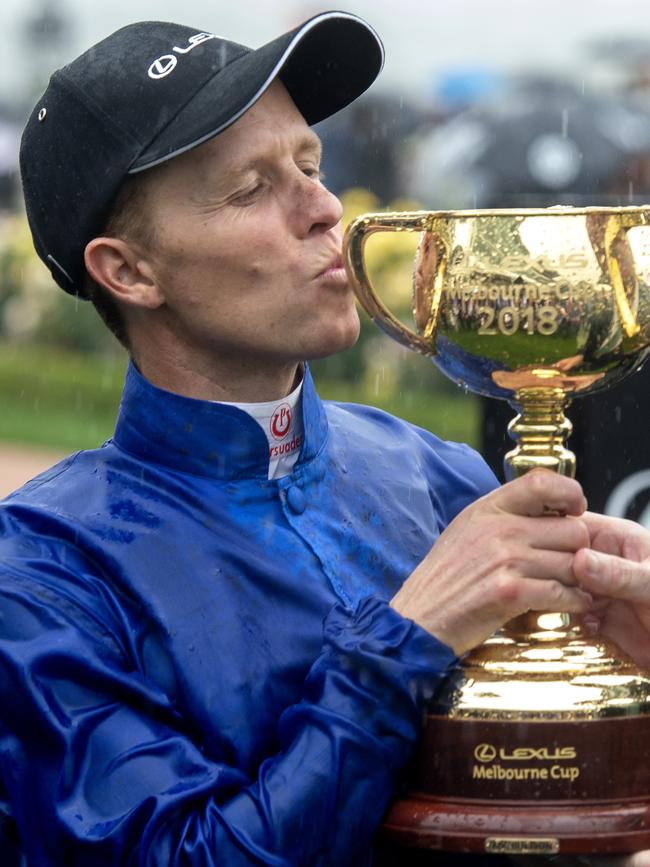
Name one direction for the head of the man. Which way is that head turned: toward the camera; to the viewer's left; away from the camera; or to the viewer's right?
to the viewer's right

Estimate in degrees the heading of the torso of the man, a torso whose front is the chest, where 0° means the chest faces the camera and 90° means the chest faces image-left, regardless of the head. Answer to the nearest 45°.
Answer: approximately 315°
